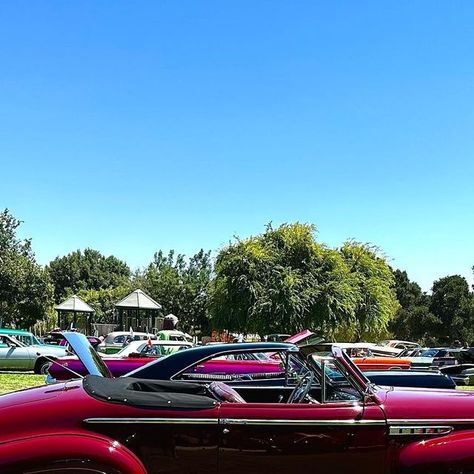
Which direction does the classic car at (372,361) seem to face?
to the viewer's right

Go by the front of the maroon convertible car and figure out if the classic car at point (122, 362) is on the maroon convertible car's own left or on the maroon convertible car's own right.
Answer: on the maroon convertible car's own left

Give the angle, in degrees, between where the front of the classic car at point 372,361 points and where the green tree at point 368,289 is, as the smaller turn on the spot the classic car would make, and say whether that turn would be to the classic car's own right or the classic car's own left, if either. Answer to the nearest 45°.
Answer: approximately 90° to the classic car's own left

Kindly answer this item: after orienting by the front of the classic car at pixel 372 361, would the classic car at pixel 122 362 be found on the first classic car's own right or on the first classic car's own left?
on the first classic car's own right

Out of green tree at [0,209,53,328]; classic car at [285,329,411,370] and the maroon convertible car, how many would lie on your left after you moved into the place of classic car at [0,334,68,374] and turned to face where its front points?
1

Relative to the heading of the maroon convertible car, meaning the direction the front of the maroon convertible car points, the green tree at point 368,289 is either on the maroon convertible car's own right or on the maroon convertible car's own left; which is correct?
on the maroon convertible car's own left

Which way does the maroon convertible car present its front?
to the viewer's right
